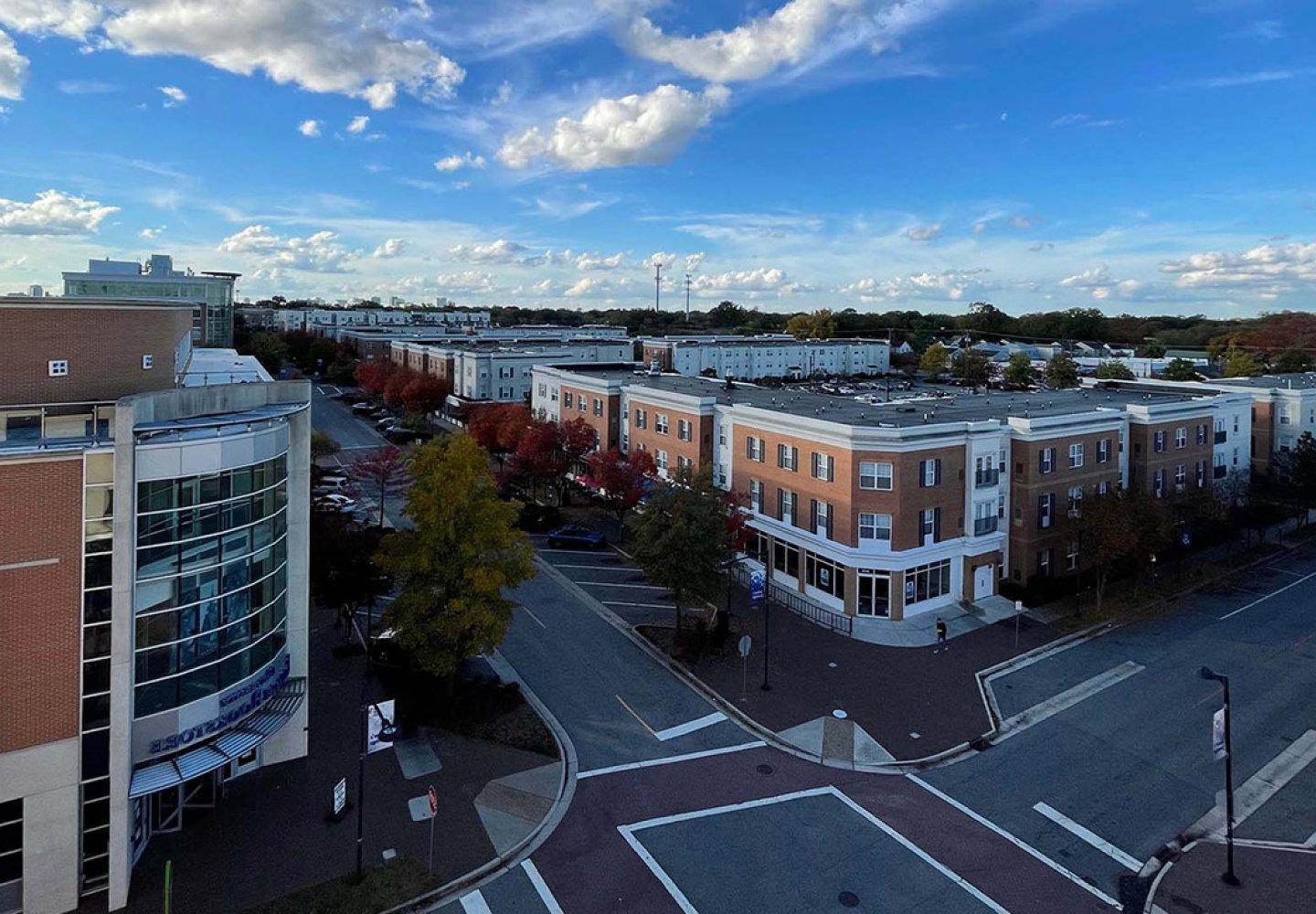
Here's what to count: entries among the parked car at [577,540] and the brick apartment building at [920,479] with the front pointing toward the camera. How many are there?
1

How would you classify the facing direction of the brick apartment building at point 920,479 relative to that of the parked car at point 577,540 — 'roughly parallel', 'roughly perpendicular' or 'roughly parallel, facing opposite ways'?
roughly perpendicular

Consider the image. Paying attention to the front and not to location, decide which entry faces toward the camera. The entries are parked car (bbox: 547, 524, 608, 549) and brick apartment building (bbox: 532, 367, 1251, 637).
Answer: the brick apartment building

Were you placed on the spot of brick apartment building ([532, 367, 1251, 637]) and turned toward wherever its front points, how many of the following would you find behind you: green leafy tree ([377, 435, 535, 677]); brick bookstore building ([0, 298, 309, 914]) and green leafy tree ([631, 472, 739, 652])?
0

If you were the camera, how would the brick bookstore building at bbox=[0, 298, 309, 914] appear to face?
facing the viewer and to the right of the viewer

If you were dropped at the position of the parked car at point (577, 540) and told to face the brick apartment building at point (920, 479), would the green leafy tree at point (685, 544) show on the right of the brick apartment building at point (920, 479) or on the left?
right

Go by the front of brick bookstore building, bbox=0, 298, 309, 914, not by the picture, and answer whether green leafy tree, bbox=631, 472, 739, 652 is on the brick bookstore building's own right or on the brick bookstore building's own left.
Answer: on the brick bookstore building's own left

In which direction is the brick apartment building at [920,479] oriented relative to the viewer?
toward the camera

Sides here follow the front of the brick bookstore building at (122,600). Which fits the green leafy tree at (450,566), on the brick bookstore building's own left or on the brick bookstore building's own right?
on the brick bookstore building's own left
